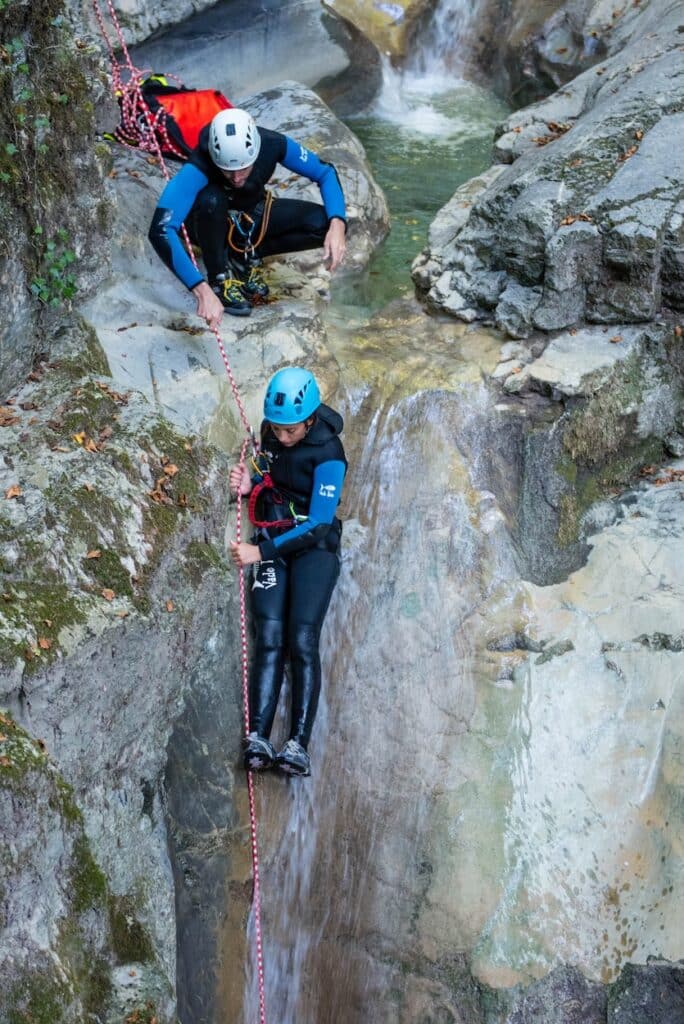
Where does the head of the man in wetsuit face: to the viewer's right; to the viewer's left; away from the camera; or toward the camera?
toward the camera

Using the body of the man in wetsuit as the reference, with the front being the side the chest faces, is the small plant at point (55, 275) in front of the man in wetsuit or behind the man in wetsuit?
in front

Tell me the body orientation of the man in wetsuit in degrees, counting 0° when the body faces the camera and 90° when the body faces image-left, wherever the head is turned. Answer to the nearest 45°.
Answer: approximately 0°

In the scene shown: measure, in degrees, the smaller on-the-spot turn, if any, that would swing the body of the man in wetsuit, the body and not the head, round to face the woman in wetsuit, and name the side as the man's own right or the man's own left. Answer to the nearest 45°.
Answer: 0° — they already face them
